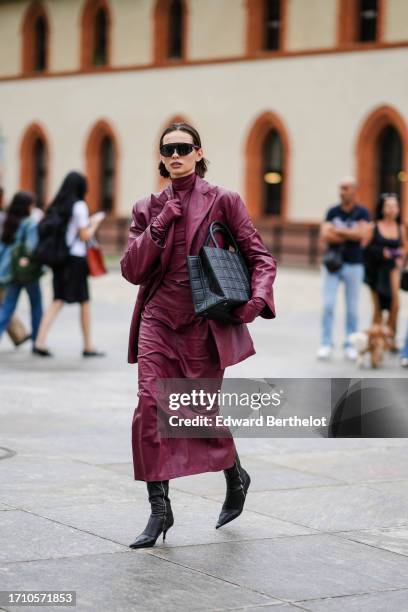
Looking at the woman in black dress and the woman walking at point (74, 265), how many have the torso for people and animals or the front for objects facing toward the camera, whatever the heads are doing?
1

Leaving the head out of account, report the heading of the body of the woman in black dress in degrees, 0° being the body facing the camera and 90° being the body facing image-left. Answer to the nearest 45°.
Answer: approximately 0°

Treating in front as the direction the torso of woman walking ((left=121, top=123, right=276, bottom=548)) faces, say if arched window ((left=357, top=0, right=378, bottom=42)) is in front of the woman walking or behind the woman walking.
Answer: behind

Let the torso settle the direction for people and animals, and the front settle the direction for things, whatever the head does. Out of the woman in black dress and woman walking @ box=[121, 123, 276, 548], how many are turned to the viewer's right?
0

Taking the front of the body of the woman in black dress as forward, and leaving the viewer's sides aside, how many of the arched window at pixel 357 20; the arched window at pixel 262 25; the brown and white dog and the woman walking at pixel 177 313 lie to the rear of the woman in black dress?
2

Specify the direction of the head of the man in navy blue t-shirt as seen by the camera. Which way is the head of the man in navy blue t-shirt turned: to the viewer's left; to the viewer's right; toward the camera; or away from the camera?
toward the camera

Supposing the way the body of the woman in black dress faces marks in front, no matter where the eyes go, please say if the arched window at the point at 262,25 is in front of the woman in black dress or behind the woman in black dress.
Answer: behind

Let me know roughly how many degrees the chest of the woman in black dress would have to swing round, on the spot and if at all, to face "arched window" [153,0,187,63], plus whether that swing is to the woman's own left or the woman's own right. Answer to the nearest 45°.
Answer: approximately 180°

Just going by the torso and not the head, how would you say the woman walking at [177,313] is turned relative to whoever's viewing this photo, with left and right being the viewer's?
facing the viewer and to the left of the viewer

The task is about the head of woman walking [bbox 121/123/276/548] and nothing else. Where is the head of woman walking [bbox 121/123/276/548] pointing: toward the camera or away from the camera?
toward the camera

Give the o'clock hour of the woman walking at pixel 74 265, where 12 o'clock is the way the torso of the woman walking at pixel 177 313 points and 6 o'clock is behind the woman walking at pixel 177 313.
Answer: the woman walking at pixel 74 265 is roughly at 4 o'clock from the woman walking at pixel 177 313.
